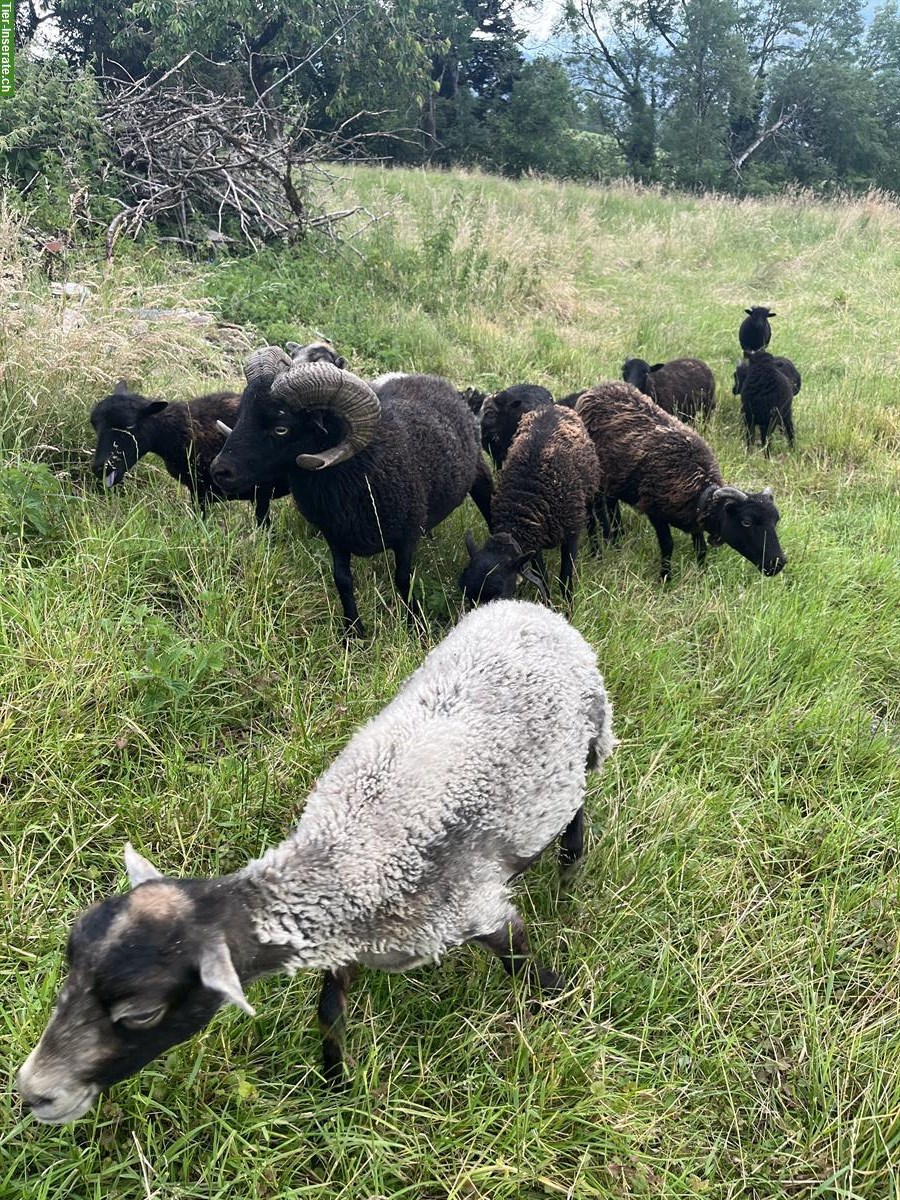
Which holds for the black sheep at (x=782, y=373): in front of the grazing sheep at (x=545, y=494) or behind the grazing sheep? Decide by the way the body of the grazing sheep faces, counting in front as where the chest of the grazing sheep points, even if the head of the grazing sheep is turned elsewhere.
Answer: behind

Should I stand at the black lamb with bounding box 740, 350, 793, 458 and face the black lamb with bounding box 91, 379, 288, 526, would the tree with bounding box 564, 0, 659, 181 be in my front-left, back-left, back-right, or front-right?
back-right

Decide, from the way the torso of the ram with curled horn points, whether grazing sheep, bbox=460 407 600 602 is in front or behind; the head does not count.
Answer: behind

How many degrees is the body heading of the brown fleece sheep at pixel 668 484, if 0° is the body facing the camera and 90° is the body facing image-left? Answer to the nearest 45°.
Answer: approximately 315°

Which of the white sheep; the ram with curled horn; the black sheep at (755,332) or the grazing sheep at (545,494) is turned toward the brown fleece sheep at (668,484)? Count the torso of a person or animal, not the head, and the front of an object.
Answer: the black sheep

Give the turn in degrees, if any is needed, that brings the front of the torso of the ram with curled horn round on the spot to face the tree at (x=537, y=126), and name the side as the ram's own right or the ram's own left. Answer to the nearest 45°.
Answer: approximately 135° to the ram's own right

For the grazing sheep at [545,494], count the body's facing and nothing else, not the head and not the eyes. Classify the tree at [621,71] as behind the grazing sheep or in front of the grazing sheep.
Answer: behind

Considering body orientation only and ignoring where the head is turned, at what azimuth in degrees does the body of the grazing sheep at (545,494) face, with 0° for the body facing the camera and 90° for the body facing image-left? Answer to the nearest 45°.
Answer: approximately 45°
